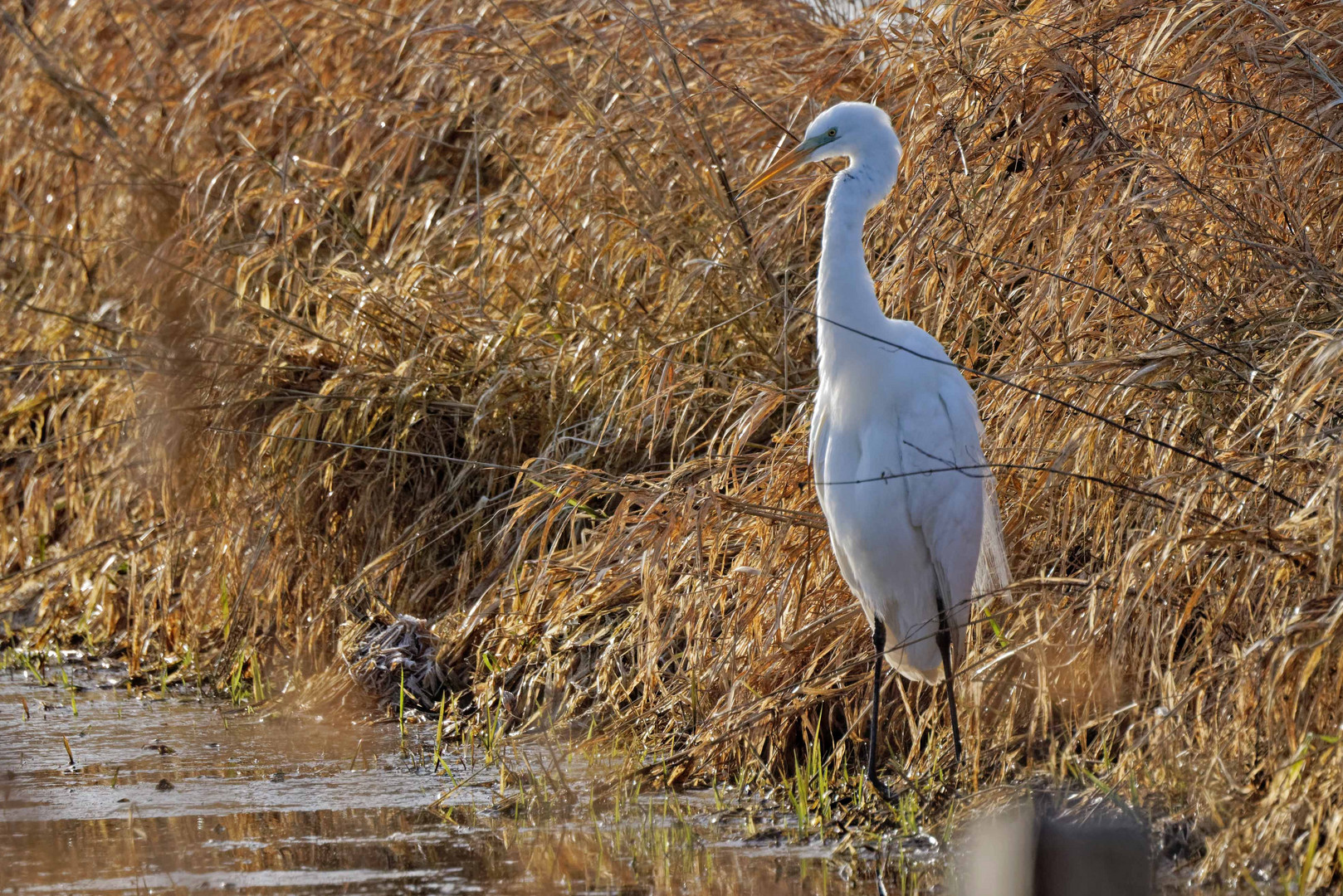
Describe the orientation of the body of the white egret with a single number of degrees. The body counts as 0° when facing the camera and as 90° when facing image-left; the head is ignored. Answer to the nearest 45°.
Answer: approximately 45°
